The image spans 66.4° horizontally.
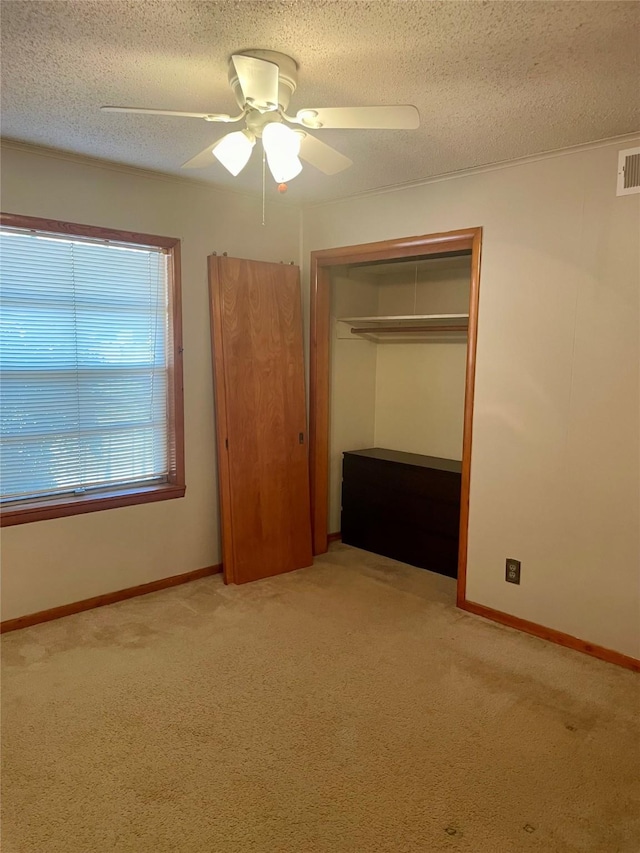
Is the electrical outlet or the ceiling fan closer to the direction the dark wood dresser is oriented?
the ceiling fan

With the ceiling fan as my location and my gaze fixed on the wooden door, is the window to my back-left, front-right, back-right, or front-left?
front-left

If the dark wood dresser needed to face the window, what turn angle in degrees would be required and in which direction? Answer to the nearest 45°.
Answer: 0° — it already faces it

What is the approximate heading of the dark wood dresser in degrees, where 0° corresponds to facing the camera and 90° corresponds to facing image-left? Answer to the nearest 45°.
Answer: approximately 45°

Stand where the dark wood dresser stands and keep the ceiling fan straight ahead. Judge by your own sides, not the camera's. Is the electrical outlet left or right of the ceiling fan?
left

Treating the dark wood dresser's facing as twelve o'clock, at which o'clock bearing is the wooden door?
The wooden door is roughly at 1 o'clock from the dark wood dresser.

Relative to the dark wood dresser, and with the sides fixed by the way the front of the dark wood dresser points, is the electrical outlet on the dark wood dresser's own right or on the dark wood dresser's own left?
on the dark wood dresser's own left

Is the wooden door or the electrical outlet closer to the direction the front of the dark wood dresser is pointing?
the wooden door

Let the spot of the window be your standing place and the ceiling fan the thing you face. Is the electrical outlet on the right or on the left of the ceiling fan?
left

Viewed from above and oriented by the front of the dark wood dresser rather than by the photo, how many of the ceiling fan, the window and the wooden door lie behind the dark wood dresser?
0

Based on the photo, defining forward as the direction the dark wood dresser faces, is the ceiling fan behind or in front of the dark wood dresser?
in front

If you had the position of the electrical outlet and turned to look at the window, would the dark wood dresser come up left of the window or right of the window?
right
